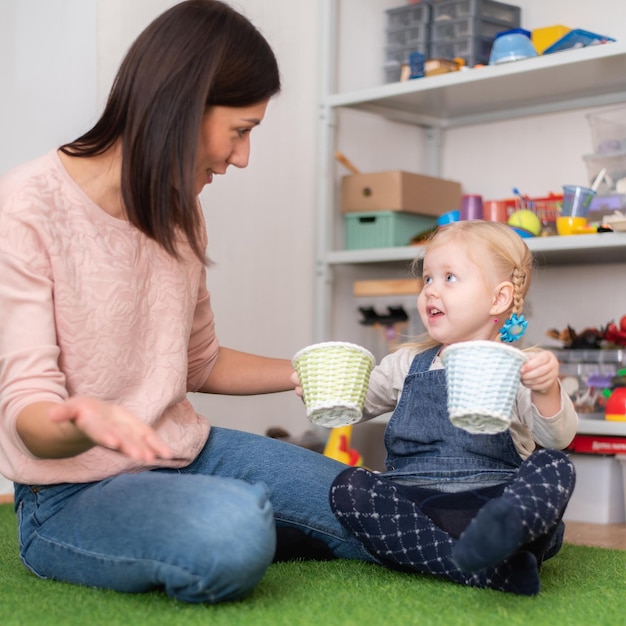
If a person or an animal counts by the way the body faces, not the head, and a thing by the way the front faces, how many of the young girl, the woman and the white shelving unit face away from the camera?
0

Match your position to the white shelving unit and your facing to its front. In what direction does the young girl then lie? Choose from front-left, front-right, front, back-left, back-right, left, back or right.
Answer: front-left

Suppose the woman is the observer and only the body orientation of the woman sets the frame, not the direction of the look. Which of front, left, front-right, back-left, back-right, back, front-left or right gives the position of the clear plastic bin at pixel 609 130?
left

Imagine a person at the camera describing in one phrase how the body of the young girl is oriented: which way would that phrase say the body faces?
toward the camera

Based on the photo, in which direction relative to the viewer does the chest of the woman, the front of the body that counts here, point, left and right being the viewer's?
facing the viewer and to the right of the viewer

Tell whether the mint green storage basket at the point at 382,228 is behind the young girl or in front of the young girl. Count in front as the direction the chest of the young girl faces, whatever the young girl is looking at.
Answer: behind

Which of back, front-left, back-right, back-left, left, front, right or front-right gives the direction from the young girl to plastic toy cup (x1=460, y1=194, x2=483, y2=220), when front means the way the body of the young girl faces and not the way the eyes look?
back

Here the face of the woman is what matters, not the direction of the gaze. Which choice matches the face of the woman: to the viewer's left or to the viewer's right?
to the viewer's right

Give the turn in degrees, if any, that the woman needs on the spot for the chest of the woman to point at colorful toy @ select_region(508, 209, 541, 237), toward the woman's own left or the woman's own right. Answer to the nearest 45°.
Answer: approximately 90° to the woman's own left

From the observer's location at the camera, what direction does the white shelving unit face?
facing the viewer and to the left of the viewer

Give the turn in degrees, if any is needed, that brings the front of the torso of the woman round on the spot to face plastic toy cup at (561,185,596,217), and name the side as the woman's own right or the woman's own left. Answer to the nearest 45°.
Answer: approximately 90° to the woman's own left

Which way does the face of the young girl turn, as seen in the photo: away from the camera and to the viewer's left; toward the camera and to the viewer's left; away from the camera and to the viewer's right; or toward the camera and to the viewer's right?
toward the camera and to the viewer's left

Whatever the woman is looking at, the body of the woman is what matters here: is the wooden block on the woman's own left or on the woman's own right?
on the woman's own left

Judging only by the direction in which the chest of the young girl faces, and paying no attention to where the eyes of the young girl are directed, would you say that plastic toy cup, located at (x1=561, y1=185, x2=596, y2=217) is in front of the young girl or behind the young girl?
behind

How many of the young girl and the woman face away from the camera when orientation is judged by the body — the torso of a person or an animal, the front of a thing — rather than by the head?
0

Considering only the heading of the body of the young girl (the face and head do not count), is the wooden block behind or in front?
behind

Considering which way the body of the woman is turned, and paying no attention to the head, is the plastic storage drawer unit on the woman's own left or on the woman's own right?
on the woman's own left
